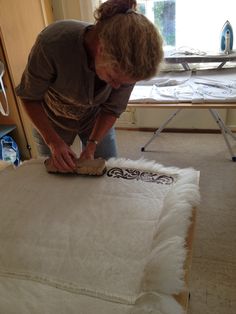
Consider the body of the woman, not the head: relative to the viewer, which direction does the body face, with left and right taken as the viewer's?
facing the viewer

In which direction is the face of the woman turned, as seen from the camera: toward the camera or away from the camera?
toward the camera

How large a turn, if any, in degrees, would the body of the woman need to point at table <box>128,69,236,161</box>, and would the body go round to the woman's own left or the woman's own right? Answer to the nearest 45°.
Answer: approximately 135° to the woman's own left
